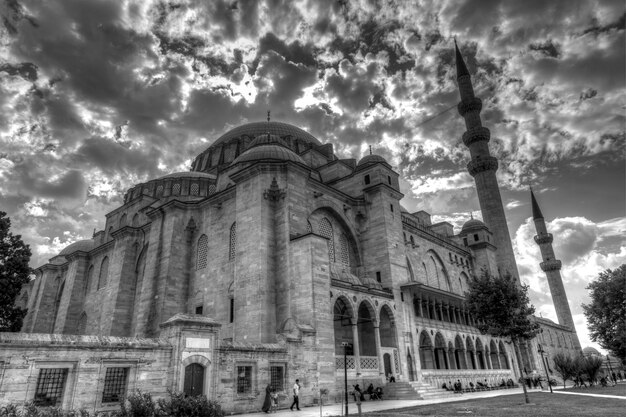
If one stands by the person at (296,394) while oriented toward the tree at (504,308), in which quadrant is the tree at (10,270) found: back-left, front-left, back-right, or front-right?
back-left

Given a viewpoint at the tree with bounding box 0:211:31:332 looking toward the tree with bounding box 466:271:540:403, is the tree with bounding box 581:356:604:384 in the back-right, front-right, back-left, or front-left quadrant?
front-left

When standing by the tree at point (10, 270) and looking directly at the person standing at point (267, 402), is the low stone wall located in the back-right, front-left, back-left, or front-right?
front-right
